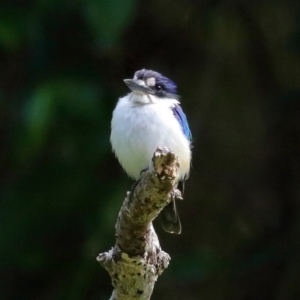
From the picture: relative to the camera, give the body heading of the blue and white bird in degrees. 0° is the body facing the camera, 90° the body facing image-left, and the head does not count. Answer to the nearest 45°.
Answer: approximately 45°
